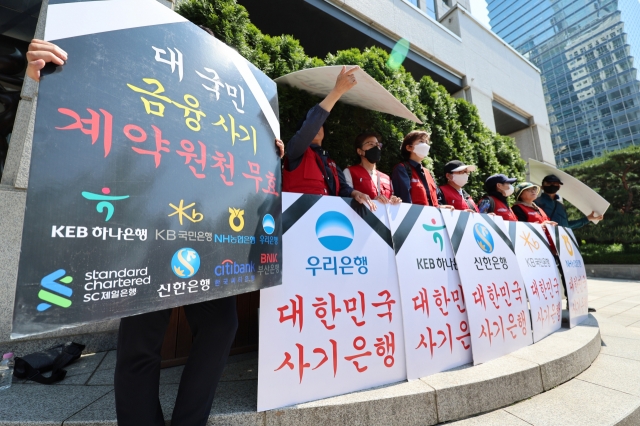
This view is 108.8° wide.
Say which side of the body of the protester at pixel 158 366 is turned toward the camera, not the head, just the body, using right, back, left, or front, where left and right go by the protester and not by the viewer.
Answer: front

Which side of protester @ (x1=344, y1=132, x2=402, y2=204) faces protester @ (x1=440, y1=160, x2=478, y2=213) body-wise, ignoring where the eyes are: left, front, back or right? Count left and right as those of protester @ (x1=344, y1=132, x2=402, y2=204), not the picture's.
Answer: left

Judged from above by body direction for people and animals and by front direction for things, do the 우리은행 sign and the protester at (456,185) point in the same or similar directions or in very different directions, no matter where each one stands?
same or similar directions

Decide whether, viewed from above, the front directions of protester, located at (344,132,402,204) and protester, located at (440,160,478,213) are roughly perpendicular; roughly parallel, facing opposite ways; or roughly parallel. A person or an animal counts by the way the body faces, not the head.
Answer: roughly parallel

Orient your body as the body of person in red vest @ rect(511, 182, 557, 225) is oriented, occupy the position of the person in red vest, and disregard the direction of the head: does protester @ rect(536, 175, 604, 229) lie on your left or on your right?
on your left

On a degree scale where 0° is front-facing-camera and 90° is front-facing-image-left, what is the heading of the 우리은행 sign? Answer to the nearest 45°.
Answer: approximately 0°

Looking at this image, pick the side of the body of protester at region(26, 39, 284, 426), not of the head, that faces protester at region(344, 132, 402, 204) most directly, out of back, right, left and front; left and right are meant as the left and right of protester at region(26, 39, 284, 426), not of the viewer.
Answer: left

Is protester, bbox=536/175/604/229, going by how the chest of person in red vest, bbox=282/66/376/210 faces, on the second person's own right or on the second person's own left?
on the second person's own left

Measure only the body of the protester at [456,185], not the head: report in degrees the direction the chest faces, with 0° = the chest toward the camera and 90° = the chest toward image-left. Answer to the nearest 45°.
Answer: approximately 315°

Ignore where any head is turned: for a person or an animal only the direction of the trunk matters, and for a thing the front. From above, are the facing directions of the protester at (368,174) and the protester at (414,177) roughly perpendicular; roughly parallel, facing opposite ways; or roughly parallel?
roughly parallel

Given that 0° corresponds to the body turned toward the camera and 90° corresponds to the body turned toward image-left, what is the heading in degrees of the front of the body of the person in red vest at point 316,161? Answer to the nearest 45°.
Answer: approximately 315°

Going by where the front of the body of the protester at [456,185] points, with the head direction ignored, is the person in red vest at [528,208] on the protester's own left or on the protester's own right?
on the protester's own left

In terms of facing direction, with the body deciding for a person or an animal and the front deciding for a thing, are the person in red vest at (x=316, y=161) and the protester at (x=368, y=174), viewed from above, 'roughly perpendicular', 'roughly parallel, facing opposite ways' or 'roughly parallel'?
roughly parallel
